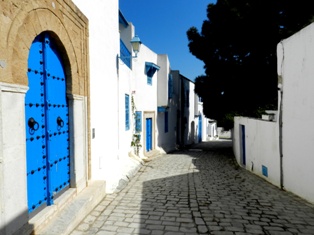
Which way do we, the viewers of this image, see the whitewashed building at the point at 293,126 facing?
facing the viewer and to the left of the viewer

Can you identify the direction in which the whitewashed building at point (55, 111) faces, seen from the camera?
facing the viewer and to the right of the viewer

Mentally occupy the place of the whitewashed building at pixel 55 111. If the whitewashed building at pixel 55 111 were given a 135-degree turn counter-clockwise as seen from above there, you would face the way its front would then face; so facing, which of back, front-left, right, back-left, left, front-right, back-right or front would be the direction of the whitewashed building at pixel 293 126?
right

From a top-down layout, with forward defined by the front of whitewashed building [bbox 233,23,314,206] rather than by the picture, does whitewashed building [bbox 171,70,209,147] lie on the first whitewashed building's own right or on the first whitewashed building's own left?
on the first whitewashed building's own right
